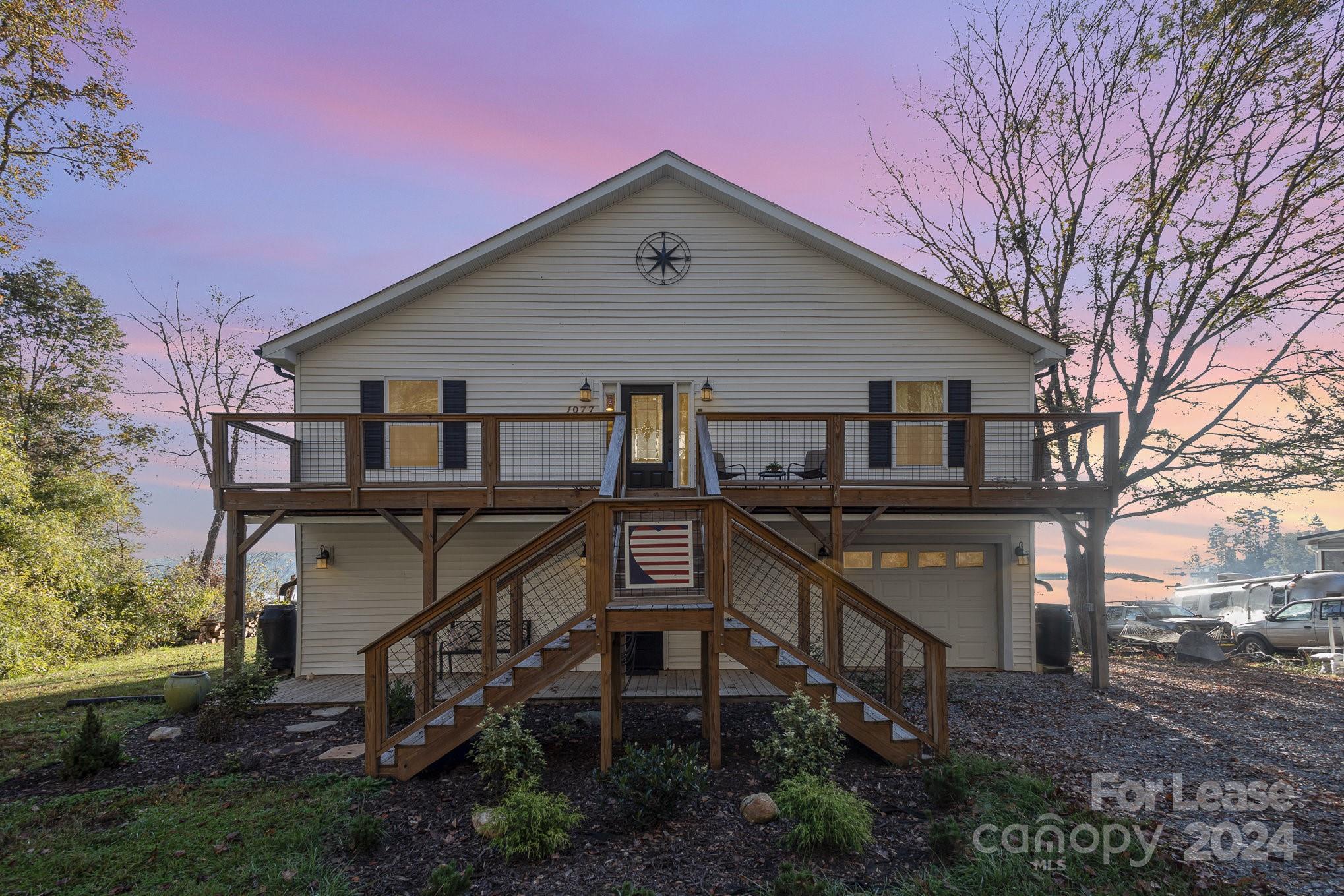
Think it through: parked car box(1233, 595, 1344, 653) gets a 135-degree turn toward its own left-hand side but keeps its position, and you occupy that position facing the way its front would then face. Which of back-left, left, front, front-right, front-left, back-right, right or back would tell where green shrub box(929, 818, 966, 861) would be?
front-right

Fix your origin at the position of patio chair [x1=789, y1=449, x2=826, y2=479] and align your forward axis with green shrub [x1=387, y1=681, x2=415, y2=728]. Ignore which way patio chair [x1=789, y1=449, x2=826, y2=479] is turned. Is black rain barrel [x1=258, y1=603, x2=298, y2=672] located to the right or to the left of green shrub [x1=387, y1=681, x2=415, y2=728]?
right

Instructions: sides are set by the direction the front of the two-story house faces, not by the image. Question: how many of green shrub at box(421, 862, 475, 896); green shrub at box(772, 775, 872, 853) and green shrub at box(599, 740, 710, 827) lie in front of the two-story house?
3

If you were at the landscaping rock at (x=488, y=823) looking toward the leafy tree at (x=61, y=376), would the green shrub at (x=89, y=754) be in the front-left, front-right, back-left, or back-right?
front-left

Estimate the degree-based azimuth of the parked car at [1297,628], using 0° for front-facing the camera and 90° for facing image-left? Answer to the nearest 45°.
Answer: approximately 90°

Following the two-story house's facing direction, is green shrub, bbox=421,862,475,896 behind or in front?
in front

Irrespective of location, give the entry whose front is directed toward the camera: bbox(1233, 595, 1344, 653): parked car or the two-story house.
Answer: the two-story house

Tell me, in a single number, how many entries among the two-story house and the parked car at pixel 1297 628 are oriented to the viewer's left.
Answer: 1

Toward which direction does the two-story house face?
toward the camera

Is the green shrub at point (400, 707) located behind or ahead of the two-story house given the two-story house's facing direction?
ahead

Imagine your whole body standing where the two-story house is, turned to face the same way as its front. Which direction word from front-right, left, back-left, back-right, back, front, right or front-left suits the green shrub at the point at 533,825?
front

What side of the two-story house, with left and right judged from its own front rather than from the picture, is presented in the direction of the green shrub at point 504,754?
front

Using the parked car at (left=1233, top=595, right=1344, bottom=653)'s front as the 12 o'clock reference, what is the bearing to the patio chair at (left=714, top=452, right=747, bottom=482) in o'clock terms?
The patio chair is roughly at 10 o'clock from the parked car.

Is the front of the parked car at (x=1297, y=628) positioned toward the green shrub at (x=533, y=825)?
no

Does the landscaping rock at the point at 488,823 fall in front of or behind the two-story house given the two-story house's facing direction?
in front

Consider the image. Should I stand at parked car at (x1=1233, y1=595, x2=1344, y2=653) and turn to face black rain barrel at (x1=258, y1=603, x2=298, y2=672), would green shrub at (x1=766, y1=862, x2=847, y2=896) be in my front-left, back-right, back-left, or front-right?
front-left

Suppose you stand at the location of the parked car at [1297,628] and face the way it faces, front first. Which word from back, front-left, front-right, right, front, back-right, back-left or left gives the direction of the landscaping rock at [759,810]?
left

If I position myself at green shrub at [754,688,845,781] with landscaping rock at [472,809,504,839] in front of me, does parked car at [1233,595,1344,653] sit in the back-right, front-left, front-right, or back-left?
back-right
